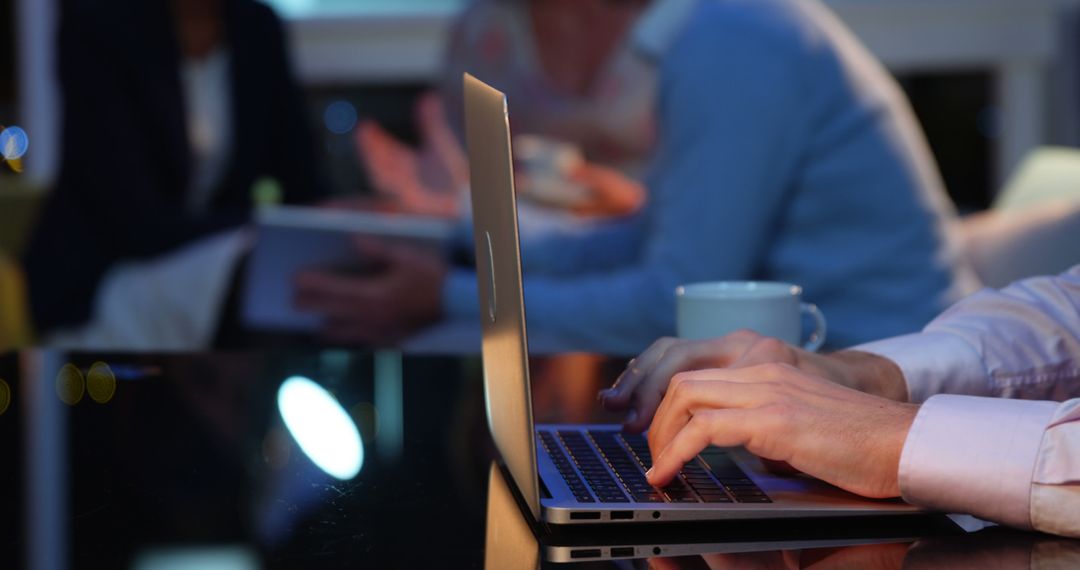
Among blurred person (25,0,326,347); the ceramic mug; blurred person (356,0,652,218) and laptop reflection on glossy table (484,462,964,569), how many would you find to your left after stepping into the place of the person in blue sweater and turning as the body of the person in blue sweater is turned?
2

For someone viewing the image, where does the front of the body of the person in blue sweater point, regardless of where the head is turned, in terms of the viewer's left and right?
facing to the left of the viewer

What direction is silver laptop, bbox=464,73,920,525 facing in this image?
to the viewer's right

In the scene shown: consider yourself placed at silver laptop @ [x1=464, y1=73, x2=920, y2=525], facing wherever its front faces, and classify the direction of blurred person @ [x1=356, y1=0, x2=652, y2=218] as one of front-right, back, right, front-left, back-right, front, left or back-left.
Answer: left

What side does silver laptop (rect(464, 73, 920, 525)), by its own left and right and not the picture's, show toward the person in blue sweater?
left

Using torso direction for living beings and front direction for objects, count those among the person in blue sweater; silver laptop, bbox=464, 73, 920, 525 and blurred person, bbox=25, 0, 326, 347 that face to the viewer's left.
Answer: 1

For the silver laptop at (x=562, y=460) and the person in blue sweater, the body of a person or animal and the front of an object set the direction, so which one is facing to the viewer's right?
the silver laptop

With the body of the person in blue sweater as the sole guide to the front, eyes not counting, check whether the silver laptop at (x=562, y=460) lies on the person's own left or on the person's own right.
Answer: on the person's own left

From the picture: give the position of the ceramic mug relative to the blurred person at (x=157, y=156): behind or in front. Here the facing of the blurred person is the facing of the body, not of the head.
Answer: in front

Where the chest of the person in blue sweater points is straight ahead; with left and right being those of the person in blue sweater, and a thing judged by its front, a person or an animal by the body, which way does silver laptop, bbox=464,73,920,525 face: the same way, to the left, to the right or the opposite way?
the opposite way

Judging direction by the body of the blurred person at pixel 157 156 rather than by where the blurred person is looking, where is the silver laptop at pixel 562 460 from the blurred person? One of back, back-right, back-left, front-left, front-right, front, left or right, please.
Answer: front-right

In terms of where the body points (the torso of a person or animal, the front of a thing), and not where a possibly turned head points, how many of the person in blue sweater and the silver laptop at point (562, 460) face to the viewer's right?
1

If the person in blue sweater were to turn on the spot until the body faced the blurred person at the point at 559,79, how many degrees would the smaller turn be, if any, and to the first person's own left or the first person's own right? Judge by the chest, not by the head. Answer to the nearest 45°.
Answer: approximately 90° to the first person's own right

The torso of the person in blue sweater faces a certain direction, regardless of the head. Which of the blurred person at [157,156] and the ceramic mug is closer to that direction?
the blurred person
